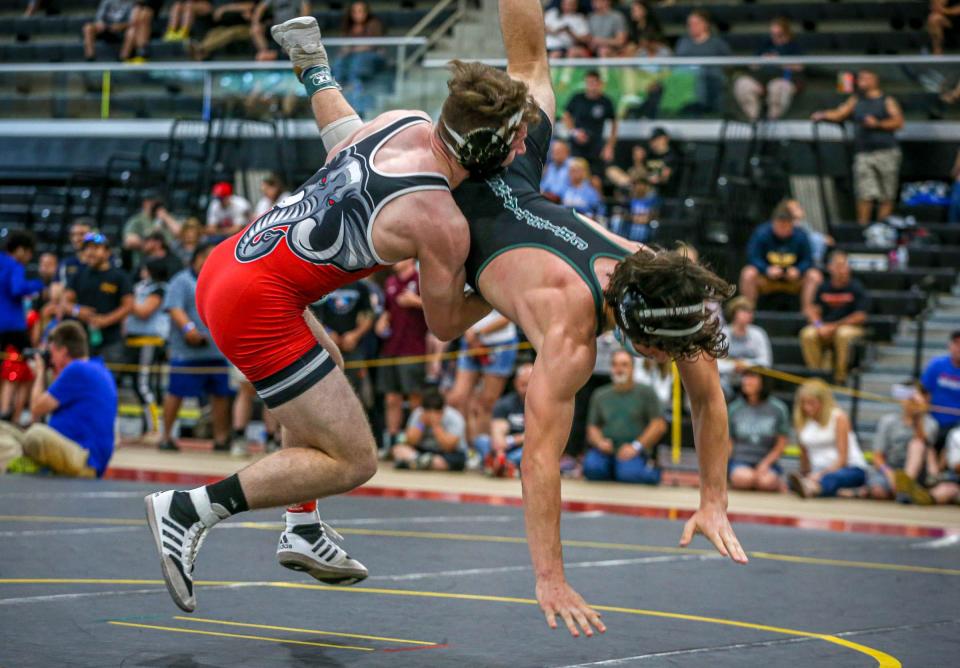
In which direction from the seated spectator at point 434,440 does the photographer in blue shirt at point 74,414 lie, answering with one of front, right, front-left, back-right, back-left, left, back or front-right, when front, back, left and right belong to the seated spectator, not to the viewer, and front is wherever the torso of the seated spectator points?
front-right

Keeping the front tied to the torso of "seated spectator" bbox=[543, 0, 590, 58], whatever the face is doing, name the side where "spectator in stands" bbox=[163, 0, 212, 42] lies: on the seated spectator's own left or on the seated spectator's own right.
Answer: on the seated spectator's own right

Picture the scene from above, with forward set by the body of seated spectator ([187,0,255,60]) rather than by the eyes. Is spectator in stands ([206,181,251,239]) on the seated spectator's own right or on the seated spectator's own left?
on the seated spectator's own left

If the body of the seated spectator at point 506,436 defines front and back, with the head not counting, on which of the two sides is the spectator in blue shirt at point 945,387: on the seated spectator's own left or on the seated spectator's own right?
on the seated spectator's own left

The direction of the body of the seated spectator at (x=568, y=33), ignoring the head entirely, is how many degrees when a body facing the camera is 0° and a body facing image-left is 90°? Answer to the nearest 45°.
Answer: approximately 0°

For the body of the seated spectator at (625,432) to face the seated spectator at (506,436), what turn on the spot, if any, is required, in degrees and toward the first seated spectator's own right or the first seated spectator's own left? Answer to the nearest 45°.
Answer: approximately 90° to the first seated spectator's own right

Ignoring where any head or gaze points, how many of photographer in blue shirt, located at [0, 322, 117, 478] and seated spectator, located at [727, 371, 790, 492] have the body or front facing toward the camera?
1

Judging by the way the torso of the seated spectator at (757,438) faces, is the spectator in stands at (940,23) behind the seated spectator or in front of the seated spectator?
behind

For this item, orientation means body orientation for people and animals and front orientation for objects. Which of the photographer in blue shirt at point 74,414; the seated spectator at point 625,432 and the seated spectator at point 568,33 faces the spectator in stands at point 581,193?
the seated spectator at point 568,33

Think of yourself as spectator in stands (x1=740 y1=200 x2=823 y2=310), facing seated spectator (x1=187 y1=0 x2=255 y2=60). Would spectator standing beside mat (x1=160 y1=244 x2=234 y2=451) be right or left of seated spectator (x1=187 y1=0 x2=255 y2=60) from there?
left

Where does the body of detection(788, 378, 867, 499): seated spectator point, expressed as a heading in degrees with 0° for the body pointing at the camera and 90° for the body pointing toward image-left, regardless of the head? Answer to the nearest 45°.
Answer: approximately 45°

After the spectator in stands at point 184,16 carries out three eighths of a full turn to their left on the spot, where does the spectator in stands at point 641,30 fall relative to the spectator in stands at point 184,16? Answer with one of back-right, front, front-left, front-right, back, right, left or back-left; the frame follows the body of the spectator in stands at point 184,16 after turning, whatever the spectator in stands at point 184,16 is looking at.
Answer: front-right

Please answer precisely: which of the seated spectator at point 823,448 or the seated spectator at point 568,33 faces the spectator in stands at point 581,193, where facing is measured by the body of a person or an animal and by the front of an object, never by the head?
the seated spectator at point 568,33
